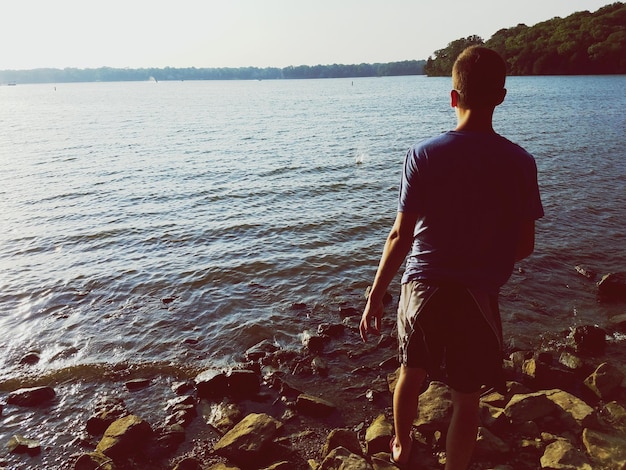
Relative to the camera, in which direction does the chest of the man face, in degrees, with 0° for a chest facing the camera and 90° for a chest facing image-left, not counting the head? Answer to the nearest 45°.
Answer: approximately 180°

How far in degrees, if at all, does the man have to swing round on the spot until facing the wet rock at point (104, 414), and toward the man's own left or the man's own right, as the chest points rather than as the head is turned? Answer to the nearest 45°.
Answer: approximately 90° to the man's own left

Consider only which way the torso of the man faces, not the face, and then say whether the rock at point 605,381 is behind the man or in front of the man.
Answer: in front

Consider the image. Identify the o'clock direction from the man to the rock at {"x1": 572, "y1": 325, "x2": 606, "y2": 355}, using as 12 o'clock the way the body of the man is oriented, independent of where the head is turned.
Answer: The rock is roughly at 1 o'clock from the man.

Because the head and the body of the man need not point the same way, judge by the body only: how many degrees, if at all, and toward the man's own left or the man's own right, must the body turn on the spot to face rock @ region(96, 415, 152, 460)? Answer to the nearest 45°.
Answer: approximately 90° to the man's own left

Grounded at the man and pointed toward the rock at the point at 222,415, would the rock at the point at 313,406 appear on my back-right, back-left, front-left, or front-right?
front-right

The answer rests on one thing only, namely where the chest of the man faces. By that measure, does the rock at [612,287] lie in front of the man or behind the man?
in front

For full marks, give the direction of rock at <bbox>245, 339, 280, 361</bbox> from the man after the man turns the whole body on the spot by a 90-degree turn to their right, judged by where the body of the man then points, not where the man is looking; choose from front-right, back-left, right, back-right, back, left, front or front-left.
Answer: back-left

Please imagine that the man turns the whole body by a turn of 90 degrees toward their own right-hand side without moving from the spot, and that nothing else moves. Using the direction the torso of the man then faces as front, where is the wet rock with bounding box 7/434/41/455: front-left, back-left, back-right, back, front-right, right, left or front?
back

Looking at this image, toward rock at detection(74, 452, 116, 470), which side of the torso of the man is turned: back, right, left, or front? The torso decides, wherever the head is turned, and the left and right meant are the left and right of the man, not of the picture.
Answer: left

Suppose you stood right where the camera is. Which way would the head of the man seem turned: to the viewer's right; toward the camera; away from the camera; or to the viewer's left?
away from the camera

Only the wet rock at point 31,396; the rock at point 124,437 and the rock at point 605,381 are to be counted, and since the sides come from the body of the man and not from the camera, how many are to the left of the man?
2

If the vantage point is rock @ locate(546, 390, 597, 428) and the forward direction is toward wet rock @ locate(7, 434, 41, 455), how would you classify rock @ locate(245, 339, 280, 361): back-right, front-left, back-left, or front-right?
front-right

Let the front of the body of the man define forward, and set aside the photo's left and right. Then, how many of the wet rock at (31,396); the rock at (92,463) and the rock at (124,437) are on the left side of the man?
3
